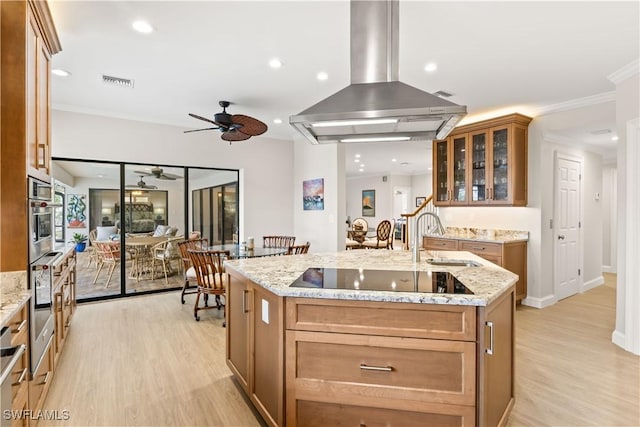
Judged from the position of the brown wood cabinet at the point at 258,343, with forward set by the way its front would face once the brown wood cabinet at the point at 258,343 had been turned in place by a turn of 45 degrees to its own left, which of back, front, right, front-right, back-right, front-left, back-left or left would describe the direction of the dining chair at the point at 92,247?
back-right

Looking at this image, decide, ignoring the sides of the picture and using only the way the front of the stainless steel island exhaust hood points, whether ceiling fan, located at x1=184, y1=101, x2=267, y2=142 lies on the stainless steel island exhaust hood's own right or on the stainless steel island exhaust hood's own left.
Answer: on the stainless steel island exhaust hood's own right

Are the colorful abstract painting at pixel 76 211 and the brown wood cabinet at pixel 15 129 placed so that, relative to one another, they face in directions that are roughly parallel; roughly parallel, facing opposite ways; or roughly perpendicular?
roughly perpendicular

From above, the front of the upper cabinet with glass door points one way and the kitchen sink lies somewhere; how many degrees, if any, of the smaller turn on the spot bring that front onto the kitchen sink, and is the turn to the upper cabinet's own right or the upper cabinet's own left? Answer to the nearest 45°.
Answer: approximately 45° to the upper cabinet's own left

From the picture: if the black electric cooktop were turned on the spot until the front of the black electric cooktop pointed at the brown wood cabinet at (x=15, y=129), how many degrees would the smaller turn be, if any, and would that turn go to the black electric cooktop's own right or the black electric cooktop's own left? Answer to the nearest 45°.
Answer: approximately 90° to the black electric cooktop's own right

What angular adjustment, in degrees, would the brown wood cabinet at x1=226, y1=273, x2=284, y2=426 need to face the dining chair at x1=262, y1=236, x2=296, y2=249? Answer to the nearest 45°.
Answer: approximately 135° to its right

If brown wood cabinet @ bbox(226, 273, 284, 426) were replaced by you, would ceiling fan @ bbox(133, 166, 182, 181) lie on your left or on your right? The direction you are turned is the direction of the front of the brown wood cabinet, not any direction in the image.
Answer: on your right

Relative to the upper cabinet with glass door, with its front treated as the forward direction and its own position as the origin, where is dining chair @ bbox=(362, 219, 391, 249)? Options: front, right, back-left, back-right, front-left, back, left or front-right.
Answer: right

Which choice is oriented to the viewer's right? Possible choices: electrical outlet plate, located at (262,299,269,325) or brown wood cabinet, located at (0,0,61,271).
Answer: the brown wood cabinet

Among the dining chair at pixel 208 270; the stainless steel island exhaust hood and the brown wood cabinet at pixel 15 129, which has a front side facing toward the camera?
the stainless steel island exhaust hood

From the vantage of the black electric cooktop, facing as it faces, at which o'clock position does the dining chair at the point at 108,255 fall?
The dining chair is roughly at 4 o'clock from the black electric cooktop.

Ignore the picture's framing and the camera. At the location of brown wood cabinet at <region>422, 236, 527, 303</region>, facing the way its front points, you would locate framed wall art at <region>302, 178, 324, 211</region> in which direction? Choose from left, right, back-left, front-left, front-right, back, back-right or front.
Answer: front-right

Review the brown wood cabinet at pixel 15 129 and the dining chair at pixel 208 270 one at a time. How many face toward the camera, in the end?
0

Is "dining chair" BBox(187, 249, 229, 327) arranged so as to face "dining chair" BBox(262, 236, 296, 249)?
yes
